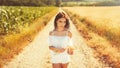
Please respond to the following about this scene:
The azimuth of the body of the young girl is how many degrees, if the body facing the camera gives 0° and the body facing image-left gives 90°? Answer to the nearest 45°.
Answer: approximately 0°
